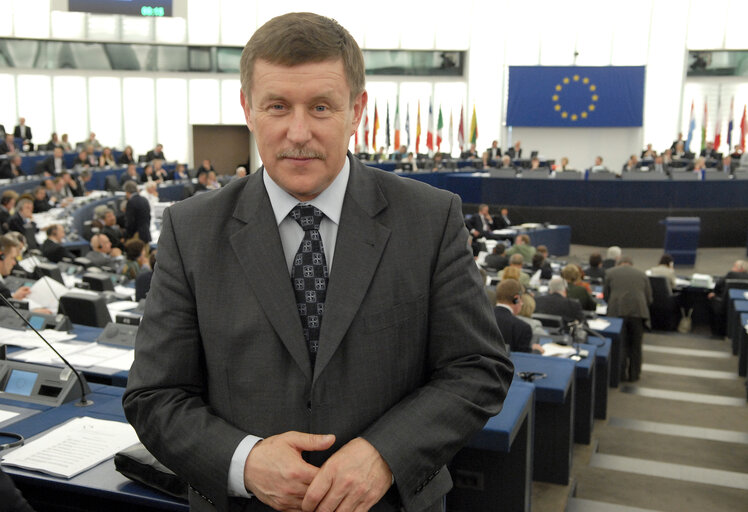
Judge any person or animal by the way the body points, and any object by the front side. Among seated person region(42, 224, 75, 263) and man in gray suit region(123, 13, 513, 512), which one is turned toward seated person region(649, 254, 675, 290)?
seated person region(42, 224, 75, 263)

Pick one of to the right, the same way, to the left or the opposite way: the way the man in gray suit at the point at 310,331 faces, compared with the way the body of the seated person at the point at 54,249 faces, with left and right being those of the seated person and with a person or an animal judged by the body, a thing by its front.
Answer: to the right

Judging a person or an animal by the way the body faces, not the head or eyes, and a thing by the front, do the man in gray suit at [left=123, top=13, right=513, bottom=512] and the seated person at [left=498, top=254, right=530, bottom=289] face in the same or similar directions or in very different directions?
very different directions

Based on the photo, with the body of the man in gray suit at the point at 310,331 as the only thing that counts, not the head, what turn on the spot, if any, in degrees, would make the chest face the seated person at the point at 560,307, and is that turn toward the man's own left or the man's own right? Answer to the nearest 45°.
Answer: approximately 135° to the man's own left

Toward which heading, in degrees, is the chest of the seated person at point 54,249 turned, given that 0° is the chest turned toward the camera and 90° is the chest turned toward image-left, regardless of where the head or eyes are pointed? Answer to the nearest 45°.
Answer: approximately 270°

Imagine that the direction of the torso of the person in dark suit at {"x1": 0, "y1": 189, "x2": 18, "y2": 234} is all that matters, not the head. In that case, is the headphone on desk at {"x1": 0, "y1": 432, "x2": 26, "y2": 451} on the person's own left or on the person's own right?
on the person's own right

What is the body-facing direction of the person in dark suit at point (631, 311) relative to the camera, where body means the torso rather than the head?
away from the camera

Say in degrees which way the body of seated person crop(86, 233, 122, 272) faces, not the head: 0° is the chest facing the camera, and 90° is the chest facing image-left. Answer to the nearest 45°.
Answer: approximately 270°

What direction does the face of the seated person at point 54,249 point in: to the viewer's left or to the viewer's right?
to the viewer's right

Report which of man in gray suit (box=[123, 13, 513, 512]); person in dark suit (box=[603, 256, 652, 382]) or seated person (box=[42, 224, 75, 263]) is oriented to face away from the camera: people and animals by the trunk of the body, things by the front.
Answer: the person in dark suit

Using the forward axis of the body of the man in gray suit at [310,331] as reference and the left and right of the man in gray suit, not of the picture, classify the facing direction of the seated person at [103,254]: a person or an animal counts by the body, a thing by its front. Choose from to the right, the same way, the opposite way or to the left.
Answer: to the left

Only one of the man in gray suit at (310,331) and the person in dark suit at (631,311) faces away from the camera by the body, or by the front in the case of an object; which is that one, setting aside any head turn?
the person in dark suit

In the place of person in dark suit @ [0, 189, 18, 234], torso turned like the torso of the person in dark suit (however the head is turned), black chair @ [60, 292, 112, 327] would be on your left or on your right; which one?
on your right

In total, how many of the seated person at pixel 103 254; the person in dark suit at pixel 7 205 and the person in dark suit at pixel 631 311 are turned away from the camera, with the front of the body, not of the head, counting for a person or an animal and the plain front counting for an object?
1

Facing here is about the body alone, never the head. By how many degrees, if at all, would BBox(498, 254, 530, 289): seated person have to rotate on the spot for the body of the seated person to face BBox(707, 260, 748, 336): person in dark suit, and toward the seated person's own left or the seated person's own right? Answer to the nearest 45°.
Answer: approximately 45° to the seated person's own right

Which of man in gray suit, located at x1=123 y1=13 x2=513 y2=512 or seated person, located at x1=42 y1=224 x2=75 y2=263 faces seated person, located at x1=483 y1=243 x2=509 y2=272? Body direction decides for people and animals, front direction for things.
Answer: seated person, located at x1=42 y1=224 x2=75 y2=263
